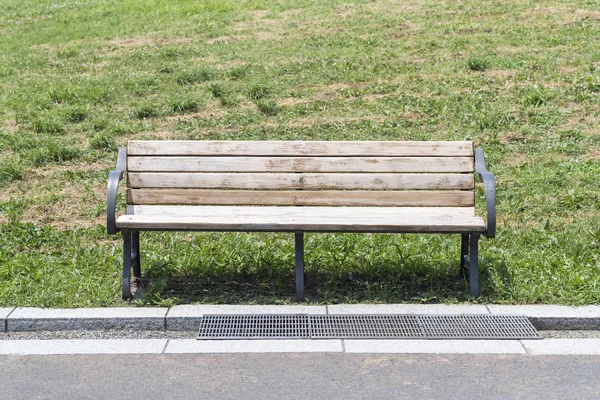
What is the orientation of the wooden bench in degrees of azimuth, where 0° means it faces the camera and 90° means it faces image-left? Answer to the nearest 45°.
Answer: approximately 0°

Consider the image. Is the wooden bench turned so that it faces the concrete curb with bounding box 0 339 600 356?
yes

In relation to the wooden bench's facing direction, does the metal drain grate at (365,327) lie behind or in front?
in front

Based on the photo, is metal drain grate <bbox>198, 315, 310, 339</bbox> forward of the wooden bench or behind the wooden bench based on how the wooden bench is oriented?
forward
